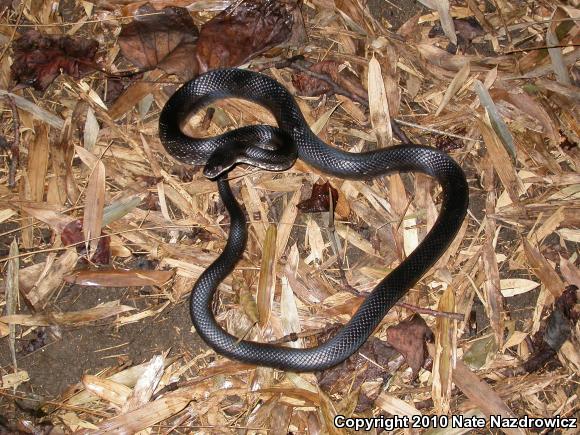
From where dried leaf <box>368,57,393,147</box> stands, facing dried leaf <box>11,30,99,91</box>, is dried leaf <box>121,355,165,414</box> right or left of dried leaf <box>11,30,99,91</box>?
left

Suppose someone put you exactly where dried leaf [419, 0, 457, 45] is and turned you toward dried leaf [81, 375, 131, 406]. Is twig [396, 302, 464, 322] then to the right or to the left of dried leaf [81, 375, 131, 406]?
left

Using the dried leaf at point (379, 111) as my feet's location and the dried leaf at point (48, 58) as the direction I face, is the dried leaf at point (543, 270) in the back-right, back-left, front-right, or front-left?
back-left
